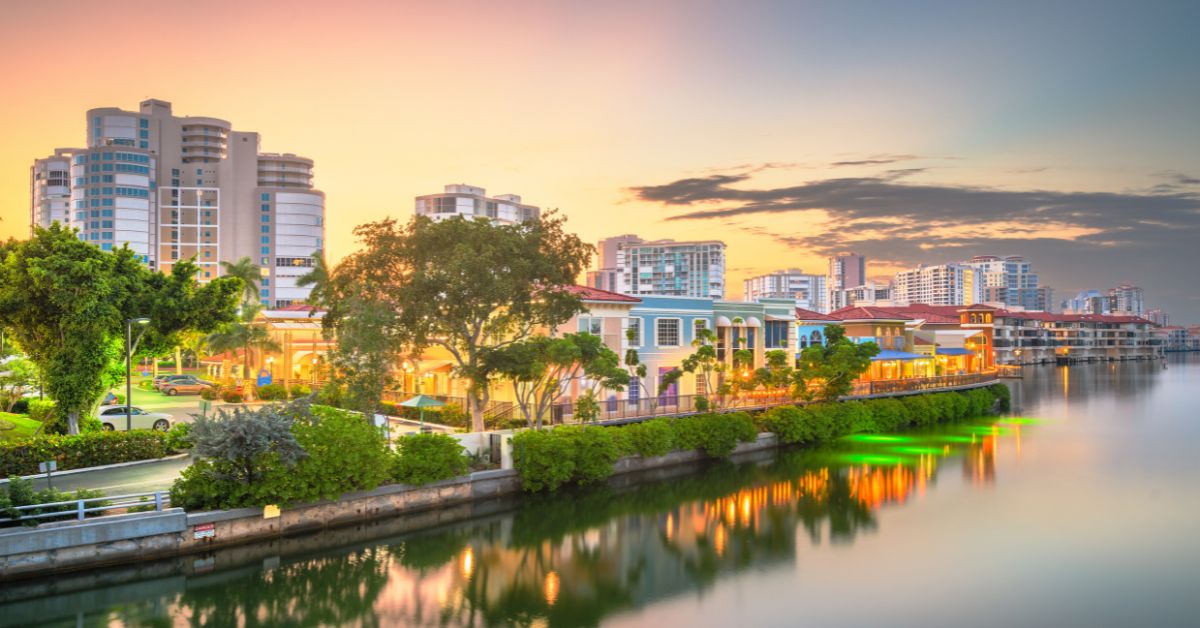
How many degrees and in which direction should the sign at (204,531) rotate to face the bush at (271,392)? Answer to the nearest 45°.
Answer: approximately 180°

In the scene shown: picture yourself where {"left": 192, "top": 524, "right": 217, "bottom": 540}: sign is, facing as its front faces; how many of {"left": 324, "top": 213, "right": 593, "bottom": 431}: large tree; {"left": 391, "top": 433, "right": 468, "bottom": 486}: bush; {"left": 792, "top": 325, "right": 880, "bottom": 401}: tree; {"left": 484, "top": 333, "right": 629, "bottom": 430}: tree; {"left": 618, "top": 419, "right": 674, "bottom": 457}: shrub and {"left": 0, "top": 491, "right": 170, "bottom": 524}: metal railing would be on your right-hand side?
1

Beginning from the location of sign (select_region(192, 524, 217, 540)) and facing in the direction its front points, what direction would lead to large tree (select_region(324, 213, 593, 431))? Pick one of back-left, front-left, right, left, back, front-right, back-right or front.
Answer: back-left

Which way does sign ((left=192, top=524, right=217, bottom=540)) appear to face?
toward the camera

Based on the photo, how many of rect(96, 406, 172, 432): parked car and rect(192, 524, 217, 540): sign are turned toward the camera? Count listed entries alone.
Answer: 1

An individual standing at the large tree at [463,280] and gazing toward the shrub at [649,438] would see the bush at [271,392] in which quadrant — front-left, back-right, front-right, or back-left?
back-left

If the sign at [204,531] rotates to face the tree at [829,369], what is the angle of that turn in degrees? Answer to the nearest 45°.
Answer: approximately 90° to its left

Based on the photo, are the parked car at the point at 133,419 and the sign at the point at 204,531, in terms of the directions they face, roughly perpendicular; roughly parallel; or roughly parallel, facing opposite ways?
roughly perpendicular

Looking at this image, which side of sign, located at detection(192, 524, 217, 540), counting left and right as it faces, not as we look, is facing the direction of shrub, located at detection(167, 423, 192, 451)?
back

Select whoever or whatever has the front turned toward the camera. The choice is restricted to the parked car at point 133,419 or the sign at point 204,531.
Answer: the sign
